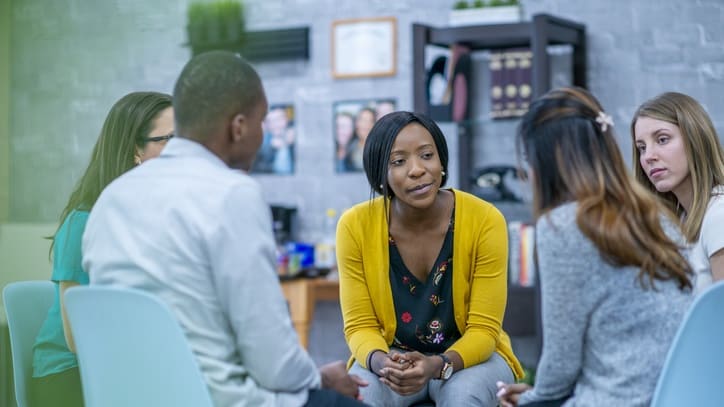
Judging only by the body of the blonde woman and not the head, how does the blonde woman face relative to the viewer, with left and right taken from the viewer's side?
facing the viewer and to the left of the viewer

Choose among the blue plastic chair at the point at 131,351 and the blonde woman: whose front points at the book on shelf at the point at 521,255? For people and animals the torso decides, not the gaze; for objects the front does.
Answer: the blue plastic chair

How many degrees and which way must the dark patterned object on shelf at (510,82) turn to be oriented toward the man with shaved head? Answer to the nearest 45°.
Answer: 0° — it already faces them

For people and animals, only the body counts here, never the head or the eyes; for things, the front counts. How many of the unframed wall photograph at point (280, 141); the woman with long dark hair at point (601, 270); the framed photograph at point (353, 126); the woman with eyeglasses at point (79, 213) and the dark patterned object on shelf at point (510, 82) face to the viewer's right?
1

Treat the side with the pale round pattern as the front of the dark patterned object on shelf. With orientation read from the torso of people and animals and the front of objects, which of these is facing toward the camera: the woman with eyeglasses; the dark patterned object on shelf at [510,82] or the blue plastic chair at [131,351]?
the dark patterned object on shelf

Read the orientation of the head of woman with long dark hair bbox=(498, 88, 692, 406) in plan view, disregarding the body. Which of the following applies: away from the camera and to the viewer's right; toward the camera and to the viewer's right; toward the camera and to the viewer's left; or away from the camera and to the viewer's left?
away from the camera and to the viewer's left

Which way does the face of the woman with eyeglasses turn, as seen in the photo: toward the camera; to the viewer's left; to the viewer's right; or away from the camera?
to the viewer's right

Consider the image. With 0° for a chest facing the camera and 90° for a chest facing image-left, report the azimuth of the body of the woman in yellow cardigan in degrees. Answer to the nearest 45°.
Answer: approximately 0°

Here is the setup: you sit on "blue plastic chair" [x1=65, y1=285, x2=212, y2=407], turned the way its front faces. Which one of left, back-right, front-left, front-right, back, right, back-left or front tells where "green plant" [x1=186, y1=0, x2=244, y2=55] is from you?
front-left

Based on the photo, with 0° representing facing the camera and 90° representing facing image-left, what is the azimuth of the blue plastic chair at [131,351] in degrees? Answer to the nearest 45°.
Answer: approximately 225°

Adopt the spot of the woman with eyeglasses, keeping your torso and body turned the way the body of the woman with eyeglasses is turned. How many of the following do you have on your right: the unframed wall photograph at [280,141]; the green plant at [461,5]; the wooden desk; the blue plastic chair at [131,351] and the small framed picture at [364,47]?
1

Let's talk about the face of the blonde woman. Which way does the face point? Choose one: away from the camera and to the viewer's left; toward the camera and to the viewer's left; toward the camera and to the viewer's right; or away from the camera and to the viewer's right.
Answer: toward the camera and to the viewer's left

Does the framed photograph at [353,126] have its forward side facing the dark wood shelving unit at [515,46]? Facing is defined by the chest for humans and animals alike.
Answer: no

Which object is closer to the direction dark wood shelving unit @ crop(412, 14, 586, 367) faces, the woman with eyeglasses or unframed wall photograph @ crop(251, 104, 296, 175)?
the woman with eyeglasses

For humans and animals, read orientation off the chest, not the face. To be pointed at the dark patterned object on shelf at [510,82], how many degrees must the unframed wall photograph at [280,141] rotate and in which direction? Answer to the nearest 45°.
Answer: approximately 45° to its left

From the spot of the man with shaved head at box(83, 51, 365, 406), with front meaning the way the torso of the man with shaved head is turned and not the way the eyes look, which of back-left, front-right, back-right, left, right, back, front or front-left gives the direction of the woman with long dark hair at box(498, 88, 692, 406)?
front-right

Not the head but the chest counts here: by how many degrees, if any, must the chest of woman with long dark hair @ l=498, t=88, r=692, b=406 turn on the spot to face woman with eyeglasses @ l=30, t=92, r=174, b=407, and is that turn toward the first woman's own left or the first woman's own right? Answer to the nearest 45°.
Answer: approximately 45° to the first woman's own left

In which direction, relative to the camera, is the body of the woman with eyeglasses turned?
to the viewer's right

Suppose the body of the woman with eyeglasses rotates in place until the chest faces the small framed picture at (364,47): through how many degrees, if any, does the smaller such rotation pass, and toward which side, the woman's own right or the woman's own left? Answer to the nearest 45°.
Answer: approximately 45° to the woman's own left
